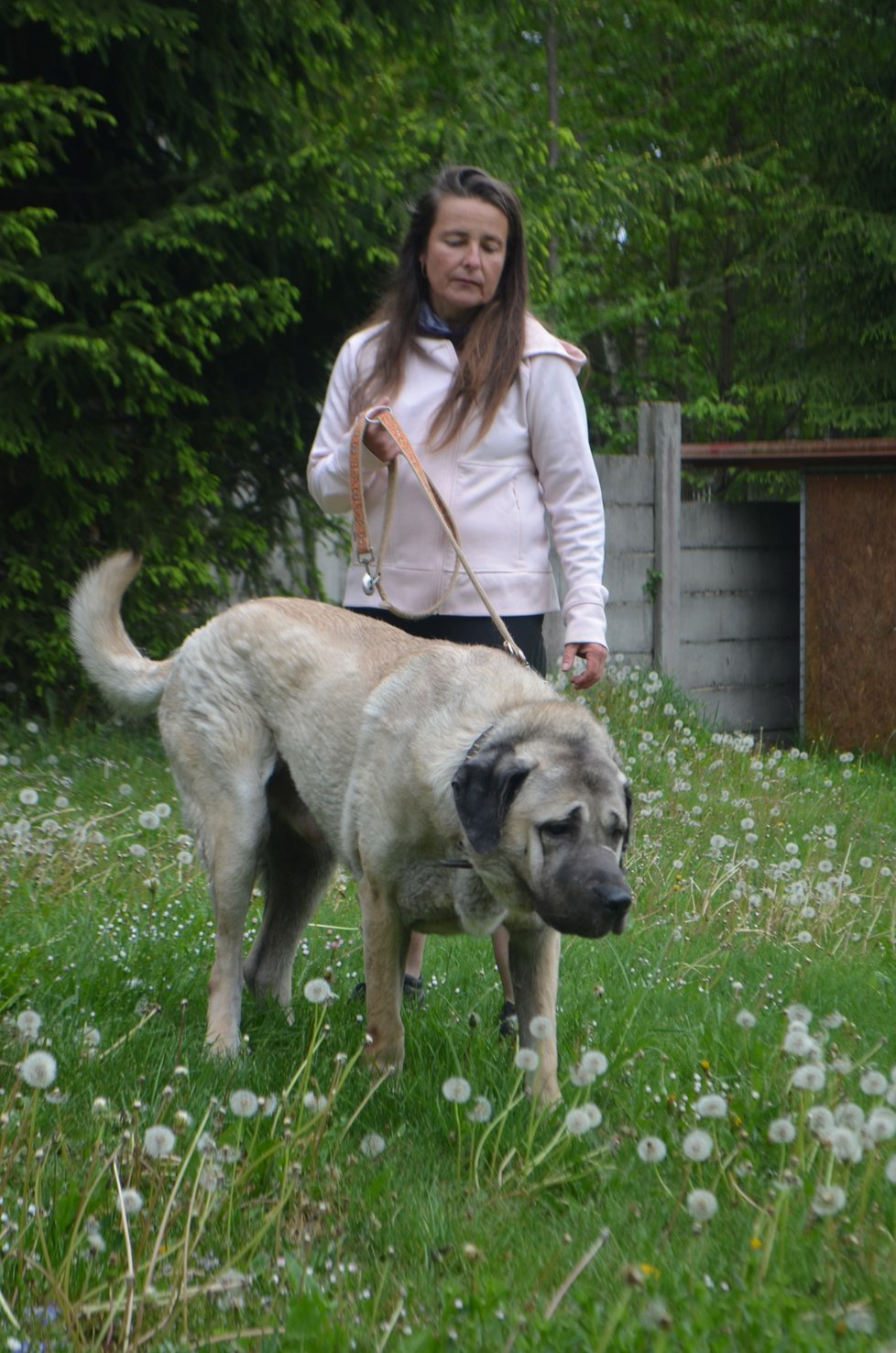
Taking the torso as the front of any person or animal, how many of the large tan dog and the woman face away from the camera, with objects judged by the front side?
0

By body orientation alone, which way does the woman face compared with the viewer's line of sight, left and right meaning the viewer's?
facing the viewer
